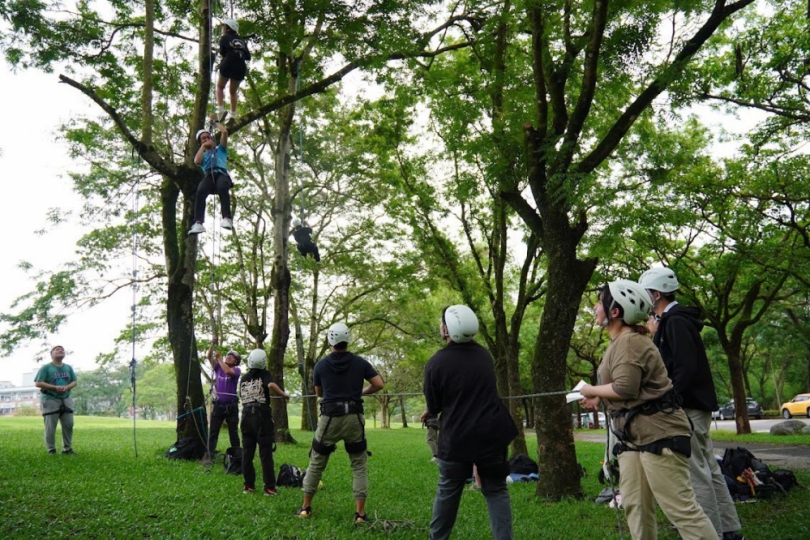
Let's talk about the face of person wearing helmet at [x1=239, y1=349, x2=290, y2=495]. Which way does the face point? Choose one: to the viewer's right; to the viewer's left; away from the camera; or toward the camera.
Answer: away from the camera

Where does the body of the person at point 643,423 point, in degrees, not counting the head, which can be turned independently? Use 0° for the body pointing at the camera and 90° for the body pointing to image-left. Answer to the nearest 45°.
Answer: approximately 90°

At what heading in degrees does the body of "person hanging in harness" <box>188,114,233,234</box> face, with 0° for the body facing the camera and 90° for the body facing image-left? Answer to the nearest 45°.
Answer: approximately 0°

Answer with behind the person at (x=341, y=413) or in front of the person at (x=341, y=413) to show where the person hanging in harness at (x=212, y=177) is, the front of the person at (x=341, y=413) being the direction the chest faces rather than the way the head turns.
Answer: in front

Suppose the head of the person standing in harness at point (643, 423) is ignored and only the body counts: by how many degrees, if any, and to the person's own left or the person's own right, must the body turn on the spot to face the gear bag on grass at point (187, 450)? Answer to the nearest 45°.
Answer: approximately 45° to the person's own right

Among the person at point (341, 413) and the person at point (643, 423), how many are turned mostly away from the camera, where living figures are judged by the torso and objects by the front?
1

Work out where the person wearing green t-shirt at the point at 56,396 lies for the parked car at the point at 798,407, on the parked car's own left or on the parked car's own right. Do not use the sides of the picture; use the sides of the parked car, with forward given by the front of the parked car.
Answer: on the parked car's own left

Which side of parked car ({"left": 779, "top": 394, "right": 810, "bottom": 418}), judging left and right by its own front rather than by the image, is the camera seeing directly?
left

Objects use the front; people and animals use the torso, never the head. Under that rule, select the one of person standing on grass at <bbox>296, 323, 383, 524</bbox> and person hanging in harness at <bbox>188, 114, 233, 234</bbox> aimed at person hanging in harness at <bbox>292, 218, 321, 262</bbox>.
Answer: person standing on grass at <bbox>296, 323, 383, 524</bbox>

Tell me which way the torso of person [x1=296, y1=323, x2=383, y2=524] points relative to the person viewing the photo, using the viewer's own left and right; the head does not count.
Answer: facing away from the viewer

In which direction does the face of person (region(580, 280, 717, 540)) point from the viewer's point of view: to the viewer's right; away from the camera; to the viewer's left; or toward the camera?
to the viewer's left
